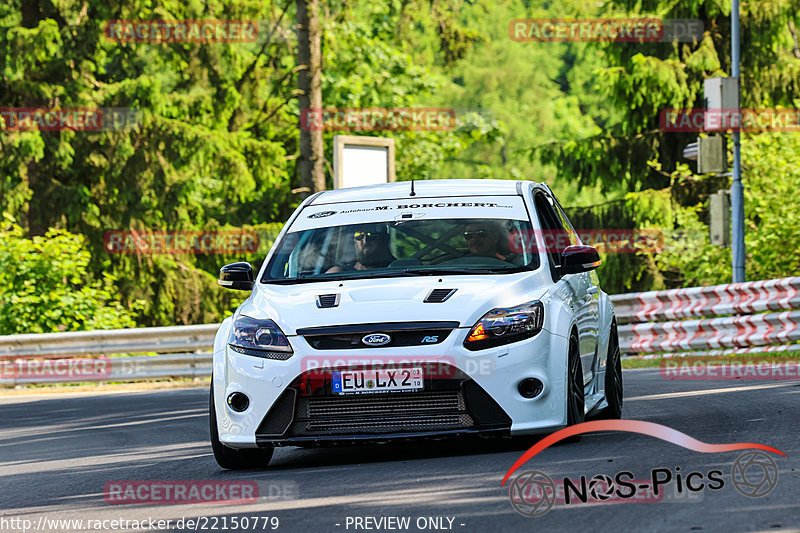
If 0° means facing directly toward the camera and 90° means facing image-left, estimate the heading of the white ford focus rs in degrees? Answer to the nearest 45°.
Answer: approximately 0°

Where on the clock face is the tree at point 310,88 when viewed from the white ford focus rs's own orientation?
The tree is roughly at 6 o'clock from the white ford focus rs.

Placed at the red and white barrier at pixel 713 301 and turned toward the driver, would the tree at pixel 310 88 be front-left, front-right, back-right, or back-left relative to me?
back-right

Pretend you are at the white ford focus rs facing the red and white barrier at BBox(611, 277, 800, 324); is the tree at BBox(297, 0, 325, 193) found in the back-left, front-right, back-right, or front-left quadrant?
front-left

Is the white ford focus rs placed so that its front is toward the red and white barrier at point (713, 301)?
no
